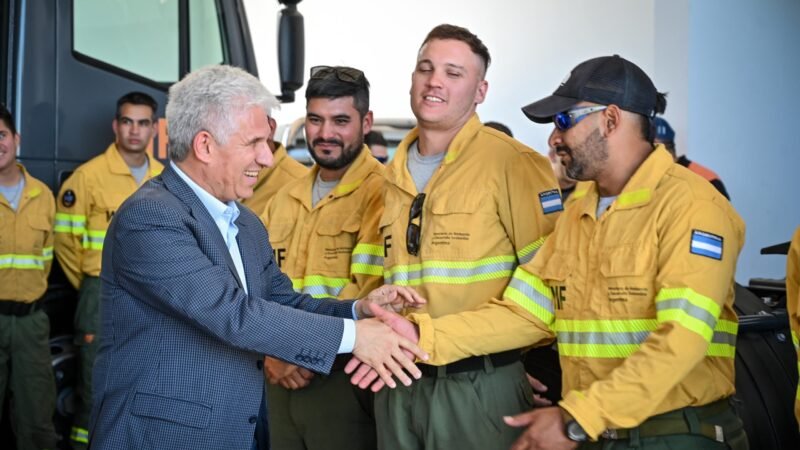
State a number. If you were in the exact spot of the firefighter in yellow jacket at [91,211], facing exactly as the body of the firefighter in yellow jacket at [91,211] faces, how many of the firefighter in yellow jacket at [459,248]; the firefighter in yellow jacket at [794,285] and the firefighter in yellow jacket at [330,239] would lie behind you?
0

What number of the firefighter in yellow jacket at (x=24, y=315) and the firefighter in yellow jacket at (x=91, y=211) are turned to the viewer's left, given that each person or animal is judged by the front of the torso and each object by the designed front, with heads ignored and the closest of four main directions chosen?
0

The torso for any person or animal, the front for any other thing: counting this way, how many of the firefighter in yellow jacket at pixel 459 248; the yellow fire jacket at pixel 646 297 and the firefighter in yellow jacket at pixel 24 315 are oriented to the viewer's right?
0

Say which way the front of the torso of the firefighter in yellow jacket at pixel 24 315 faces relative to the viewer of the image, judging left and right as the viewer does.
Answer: facing the viewer

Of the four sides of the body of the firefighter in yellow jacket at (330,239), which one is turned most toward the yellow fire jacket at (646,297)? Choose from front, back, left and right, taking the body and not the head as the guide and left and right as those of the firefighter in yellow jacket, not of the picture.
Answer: left

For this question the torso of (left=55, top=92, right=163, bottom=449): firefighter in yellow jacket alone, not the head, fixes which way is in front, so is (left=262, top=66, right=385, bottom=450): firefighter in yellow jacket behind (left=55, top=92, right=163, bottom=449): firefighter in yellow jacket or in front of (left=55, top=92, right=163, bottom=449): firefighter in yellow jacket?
in front

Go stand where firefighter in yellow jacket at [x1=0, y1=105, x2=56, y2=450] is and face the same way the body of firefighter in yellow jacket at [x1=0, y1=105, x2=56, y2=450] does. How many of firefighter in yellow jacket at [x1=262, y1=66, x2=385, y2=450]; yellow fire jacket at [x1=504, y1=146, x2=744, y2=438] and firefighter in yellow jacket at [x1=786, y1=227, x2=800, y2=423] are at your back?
0

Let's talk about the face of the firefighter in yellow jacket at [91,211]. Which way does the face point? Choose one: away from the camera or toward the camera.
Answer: toward the camera

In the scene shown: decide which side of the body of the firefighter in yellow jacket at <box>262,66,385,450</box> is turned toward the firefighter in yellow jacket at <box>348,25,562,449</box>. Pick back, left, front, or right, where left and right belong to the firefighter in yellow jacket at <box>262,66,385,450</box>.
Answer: left

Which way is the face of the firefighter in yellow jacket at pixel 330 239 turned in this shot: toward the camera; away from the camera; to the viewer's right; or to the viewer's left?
toward the camera

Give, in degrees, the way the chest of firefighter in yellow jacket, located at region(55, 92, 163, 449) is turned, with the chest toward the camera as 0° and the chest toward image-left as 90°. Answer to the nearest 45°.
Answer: approximately 315°

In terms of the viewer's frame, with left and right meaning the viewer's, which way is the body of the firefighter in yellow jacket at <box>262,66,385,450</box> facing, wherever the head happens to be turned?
facing the viewer and to the left of the viewer

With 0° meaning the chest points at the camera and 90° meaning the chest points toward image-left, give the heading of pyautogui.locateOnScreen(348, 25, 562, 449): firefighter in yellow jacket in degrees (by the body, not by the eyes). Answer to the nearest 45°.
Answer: approximately 45°

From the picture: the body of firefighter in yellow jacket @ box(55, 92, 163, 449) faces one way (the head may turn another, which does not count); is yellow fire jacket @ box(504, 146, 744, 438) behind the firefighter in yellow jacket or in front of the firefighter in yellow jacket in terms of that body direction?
in front
